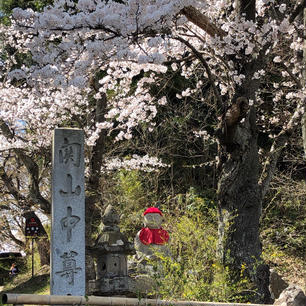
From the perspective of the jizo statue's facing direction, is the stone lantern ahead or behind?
ahead

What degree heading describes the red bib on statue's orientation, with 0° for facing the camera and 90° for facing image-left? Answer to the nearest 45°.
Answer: approximately 0°

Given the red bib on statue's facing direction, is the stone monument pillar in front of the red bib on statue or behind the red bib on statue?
in front
